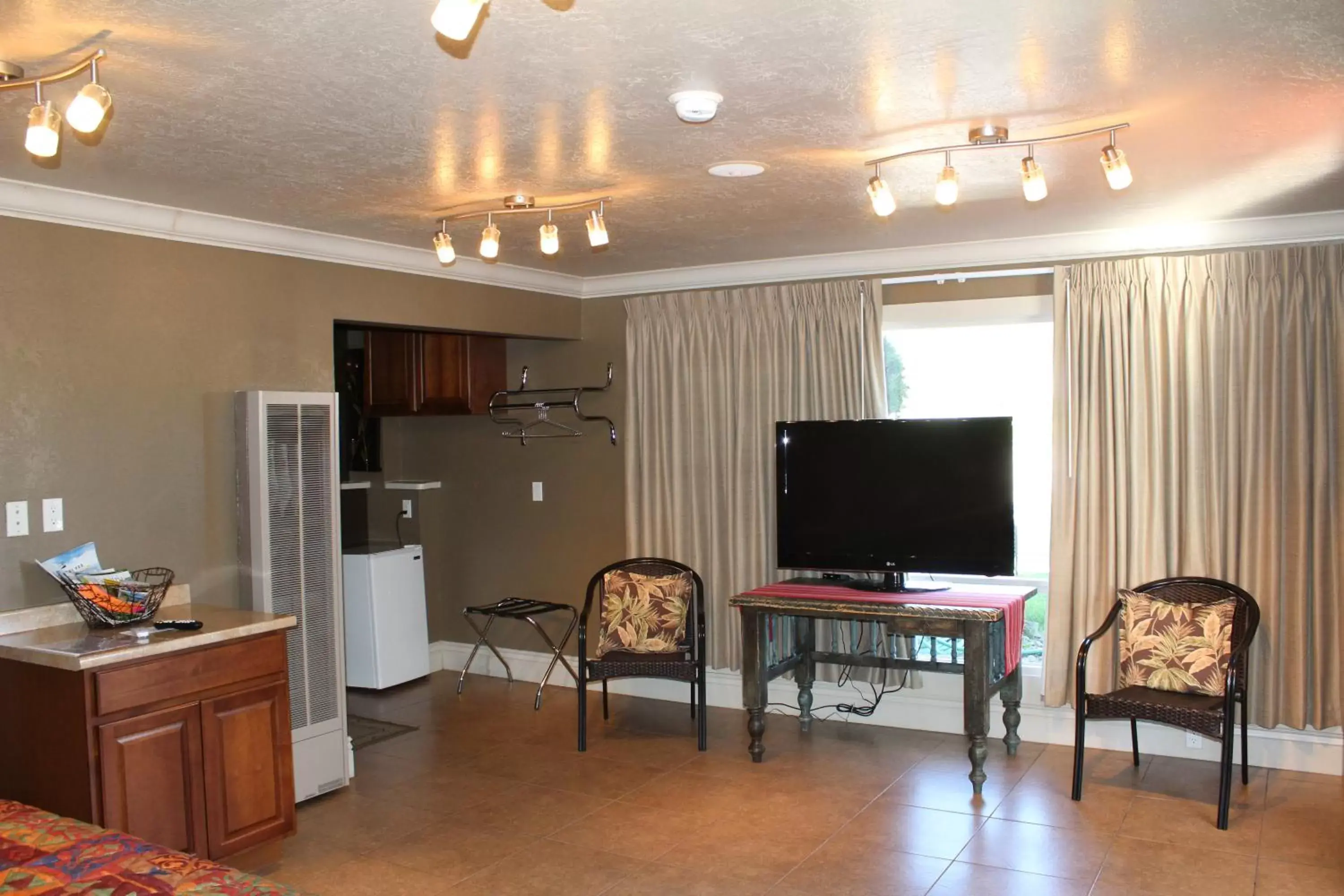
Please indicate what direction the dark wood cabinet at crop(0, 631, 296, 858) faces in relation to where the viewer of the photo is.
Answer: facing the viewer and to the right of the viewer

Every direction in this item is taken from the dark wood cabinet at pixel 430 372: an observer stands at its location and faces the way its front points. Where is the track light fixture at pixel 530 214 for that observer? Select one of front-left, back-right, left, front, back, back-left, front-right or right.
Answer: front

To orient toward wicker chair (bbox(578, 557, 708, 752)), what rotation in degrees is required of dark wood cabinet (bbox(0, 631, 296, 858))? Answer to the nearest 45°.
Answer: approximately 45° to its left

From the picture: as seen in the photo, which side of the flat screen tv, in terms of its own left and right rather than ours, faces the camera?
front

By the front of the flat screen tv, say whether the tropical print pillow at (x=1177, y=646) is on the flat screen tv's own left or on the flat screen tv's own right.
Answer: on the flat screen tv's own left

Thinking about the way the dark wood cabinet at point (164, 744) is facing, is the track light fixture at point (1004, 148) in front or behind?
in front

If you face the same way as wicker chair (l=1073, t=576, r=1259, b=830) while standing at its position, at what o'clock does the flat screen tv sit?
The flat screen tv is roughly at 2 o'clock from the wicker chair.

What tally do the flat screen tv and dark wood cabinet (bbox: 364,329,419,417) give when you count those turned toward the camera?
2

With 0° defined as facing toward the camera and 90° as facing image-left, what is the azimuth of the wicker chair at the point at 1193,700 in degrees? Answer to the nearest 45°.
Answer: approximately 45°

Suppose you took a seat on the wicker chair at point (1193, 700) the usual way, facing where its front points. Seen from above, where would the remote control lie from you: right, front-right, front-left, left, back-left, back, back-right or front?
front

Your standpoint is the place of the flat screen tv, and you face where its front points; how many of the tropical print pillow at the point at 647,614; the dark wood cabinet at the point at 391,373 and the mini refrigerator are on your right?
3

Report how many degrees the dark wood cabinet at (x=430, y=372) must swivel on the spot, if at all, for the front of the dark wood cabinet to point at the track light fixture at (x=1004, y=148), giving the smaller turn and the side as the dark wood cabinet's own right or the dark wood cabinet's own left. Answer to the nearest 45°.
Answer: approximately 45° to the dark wood cabinet's own left

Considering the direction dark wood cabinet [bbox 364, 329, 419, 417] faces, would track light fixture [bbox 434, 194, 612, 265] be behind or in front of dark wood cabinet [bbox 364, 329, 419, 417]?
in front

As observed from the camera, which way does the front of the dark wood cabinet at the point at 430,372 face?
facing the viewer
